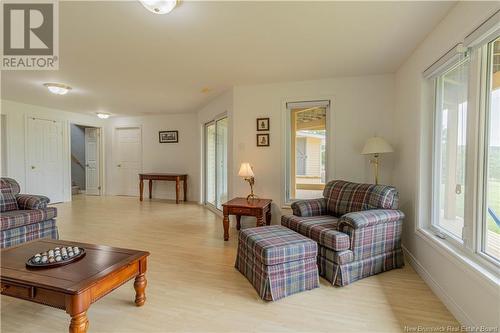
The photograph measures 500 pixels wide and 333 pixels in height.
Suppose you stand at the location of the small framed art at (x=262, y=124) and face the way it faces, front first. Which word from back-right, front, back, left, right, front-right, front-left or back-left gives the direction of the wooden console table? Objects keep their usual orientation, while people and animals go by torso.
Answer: back-right

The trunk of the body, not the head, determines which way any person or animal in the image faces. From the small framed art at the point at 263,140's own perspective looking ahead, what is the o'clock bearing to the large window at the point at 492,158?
The large window is roughly at 11 o'clock from the small framed art.

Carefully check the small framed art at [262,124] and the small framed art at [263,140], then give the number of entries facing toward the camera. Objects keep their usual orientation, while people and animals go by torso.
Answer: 2

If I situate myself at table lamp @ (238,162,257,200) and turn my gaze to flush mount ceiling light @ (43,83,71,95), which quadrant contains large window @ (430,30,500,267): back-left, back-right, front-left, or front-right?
back-left

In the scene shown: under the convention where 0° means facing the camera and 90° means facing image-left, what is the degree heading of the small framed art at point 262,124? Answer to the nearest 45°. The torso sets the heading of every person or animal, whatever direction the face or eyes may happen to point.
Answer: approximately 0°

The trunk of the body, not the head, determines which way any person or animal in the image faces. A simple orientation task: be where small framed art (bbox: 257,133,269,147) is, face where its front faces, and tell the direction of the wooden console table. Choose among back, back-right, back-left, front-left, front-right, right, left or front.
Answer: back-right

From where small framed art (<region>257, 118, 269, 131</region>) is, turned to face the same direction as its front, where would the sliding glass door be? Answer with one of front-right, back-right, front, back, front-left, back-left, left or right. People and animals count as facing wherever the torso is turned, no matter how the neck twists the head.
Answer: back-right

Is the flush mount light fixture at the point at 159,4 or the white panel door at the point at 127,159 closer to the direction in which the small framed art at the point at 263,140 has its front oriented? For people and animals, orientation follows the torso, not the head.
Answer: the flush mount light fixture
